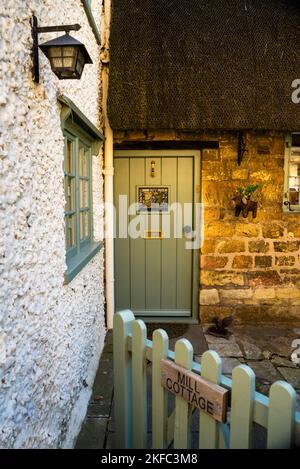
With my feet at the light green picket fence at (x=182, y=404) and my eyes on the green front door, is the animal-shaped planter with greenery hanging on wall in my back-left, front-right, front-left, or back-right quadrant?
front-right

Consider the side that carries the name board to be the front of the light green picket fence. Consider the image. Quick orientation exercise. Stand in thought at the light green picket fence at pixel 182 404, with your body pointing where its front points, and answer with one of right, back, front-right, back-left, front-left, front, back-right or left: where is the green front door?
back-right

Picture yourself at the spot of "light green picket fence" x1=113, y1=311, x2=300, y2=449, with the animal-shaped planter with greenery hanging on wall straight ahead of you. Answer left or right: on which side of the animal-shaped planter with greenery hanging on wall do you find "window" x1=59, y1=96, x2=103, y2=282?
left

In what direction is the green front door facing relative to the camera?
toward the camera

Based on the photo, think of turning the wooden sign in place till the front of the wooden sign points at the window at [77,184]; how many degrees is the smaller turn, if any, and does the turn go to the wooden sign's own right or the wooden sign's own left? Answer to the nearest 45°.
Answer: approximately 90° to the wooden sign's own right

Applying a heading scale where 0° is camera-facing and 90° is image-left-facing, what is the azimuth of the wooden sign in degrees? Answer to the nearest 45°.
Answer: approximately 45°

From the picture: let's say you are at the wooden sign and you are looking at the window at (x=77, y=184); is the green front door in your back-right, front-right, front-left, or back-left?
front-right

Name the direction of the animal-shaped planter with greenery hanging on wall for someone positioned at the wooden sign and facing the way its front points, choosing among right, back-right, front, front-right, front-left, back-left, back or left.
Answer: back-right

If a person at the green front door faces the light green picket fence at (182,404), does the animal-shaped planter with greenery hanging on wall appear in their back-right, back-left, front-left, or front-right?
front-left

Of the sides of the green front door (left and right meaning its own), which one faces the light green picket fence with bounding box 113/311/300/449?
front
